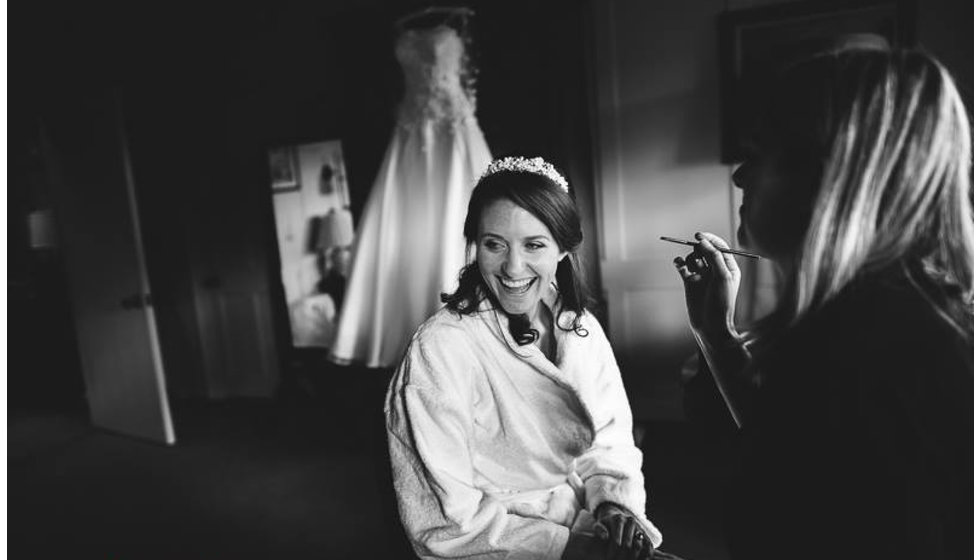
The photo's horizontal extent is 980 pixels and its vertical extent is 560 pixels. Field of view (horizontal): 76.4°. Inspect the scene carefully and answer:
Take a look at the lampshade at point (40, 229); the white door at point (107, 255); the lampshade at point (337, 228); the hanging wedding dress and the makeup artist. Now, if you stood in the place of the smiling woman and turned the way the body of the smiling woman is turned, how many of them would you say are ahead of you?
1

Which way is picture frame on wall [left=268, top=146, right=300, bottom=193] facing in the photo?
toward the camera

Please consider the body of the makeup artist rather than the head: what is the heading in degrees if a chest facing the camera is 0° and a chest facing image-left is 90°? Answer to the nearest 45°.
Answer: approximately 135°

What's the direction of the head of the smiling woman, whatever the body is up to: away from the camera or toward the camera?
toward the camera

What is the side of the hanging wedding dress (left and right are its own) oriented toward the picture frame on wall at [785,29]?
left

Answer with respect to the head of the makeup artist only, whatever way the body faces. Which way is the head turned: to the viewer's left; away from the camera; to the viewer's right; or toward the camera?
to the viewer's left

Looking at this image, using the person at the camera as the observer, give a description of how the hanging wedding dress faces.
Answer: facing the viewer

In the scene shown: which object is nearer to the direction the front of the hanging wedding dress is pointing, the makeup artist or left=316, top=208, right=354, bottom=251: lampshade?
the makeup artist

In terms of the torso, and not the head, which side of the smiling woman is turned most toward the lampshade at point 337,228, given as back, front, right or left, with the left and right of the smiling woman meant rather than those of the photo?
back
